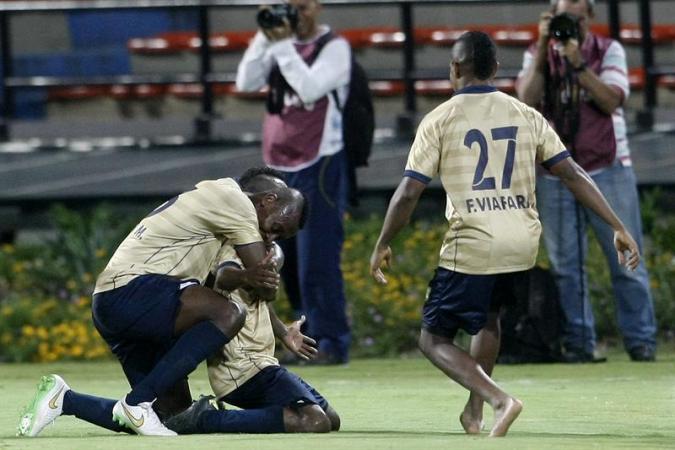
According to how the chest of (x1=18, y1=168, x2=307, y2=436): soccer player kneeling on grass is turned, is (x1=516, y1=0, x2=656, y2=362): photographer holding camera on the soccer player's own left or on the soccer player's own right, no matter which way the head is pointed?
on the soccer player's own left

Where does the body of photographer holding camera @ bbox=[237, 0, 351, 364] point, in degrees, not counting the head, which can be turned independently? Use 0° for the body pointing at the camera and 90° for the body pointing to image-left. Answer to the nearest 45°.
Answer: approximately 45°

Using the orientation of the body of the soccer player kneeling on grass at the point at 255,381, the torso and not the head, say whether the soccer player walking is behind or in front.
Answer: in front

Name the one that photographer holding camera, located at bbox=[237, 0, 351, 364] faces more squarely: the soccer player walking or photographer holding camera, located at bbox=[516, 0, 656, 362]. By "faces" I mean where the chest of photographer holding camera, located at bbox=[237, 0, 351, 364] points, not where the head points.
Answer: the soccer player walking

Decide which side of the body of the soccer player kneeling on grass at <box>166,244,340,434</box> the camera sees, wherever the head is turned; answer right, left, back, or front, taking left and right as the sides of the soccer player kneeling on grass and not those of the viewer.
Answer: right

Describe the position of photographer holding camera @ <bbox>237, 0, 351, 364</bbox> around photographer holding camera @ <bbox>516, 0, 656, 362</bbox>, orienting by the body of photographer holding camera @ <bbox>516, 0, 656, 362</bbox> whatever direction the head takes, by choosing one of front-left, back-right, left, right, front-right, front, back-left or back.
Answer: right

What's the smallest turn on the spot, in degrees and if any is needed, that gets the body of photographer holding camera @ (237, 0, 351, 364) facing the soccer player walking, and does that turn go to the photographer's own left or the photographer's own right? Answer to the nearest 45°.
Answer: approximately 45° to the photographer's own left

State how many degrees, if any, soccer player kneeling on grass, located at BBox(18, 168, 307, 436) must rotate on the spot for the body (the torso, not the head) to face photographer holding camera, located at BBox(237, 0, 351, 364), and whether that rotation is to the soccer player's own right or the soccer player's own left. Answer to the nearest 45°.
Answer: approximately 90° to the soccer player's own left

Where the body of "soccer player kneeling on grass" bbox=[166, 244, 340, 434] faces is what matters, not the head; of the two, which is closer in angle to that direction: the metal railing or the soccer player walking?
the soccer player walking

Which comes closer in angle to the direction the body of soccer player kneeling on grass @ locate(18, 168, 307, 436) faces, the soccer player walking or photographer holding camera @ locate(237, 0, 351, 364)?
the soccer player walking

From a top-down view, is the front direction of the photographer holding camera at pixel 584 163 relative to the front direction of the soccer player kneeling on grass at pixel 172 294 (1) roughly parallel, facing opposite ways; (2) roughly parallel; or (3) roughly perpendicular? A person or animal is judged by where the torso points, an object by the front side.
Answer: roughly perpendicular

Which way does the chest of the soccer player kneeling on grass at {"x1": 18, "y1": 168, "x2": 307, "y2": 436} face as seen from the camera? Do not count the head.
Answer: to the viewer's right

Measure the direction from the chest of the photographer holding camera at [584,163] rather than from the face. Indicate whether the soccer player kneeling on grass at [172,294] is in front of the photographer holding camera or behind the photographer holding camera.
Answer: in front

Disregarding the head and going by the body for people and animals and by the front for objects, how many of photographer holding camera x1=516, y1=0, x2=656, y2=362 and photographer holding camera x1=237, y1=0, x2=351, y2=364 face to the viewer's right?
0

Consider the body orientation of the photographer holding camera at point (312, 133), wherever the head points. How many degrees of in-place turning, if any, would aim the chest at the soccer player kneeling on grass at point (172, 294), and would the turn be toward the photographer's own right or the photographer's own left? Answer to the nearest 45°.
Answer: approximately 45° to the photographer's own left
